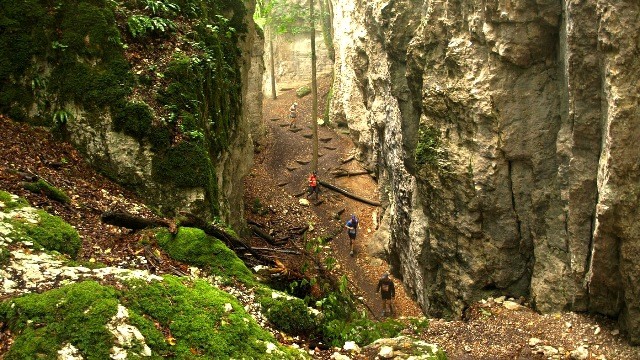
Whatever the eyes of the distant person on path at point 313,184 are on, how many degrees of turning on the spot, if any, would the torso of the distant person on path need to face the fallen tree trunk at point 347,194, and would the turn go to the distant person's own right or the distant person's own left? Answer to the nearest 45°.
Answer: approximately 135° to the distant person's own left

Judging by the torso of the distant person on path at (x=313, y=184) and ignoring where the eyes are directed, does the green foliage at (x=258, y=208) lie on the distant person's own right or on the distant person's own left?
on the distant person's own right

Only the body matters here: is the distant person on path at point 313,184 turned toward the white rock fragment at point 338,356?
yes

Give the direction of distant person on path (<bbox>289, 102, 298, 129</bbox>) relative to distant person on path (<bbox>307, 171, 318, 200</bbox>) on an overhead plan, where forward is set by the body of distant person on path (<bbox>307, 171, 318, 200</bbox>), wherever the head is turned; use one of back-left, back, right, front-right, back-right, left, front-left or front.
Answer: back

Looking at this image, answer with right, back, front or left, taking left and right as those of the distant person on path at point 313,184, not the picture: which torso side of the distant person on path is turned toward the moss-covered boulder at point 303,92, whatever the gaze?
back

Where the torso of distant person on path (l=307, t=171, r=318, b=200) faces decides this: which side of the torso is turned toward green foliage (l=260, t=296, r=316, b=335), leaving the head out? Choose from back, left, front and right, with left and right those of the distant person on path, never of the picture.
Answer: front

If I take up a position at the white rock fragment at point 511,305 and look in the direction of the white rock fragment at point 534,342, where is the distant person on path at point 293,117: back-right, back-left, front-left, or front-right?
back-right

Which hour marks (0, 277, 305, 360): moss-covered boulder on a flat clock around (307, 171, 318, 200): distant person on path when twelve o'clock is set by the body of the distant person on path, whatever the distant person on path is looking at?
The moss-covered boulder is roughly at 12 o'clock from the distant person on path.

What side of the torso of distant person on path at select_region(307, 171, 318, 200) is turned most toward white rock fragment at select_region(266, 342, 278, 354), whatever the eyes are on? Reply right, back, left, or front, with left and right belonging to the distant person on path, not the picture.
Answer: front

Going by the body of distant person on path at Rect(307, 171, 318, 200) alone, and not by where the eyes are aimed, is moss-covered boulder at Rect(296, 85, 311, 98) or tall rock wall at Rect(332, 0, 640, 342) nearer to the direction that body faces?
the tall rock wall

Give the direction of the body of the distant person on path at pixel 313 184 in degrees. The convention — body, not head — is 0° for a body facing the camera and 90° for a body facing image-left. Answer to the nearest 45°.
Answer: approximately 0°
